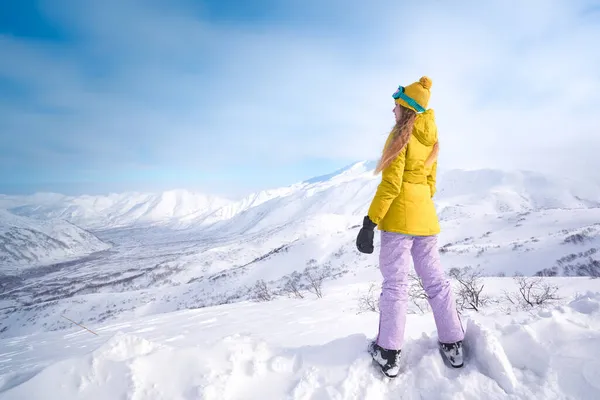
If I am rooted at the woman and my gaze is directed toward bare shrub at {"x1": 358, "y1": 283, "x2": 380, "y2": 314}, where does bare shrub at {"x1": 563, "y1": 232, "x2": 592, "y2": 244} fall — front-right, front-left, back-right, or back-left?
front-right

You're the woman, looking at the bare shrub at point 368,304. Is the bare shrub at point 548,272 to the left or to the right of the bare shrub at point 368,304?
right

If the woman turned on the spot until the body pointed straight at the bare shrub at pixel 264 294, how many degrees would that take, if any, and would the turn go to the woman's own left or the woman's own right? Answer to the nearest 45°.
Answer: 0° — they already face it

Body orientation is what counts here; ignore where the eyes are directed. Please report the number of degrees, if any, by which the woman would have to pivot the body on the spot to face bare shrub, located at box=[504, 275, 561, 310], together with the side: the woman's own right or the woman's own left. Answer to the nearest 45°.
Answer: approximately 90° to the woman's own right

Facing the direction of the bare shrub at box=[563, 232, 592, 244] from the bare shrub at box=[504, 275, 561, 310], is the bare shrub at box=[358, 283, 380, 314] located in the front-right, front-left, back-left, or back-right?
back-left

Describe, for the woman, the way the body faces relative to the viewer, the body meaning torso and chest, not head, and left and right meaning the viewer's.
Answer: facing away from the viewer and to the left of the viewer

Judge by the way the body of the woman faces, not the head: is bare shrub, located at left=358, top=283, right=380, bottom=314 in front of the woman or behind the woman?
in front

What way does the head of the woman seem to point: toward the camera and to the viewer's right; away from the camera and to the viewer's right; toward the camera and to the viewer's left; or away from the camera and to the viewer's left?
away from the camera and to the viewer's left
